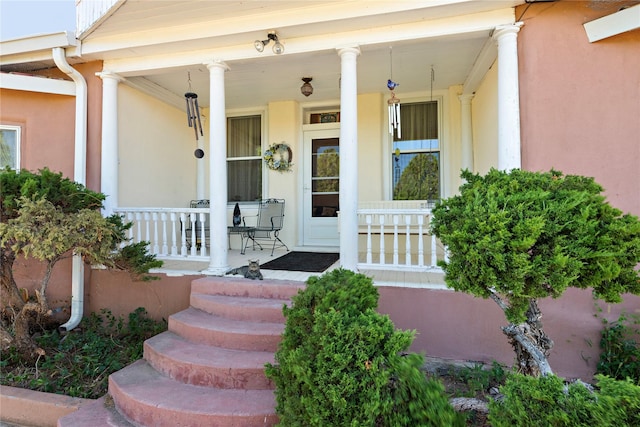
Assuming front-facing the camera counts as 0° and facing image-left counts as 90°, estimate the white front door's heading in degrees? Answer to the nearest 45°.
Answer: approximately 0°

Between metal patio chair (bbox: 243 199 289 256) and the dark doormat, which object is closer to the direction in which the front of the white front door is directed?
the dark doormat

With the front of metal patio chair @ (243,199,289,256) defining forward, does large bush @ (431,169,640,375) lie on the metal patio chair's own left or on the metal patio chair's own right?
on the metal patio chair's own left

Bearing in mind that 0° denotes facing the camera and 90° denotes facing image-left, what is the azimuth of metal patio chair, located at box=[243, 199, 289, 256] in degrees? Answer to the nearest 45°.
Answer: approximately 45°

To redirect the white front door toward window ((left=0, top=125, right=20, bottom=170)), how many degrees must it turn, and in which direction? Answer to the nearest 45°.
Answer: approximately 45° to its right

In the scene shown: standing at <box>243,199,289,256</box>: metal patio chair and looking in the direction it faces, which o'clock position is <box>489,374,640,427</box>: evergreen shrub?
The evergreen shrub is roughly at 10 o'clock from the metal patio chair.

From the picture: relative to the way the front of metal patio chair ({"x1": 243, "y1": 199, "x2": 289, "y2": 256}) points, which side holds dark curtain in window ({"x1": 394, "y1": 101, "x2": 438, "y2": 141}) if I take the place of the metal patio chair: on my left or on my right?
on my left

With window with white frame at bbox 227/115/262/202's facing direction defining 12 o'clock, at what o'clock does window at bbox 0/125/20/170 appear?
The window is roughly at 2 o'clock from the window with white frame.

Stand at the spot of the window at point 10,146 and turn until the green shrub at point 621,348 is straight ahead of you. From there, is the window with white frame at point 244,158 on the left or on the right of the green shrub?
left

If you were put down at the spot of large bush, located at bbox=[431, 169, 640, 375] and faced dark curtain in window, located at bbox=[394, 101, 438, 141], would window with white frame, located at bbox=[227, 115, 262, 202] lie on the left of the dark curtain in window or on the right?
left

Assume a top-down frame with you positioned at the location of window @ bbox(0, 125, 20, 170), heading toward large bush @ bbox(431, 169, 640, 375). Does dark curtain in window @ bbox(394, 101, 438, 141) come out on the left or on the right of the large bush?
left
